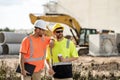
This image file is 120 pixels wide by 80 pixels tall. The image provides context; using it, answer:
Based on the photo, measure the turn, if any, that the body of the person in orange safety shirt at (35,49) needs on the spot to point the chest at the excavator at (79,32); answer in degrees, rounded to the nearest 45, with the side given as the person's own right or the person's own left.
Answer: approximately 135° to the person's own left

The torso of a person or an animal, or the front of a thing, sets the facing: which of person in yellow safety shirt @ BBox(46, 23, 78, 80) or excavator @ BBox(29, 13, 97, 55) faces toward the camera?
the person in yellow safety shirt

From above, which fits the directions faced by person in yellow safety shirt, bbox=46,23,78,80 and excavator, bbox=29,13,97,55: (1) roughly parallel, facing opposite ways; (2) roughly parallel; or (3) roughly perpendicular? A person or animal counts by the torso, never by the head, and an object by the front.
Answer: roughly perpendicular

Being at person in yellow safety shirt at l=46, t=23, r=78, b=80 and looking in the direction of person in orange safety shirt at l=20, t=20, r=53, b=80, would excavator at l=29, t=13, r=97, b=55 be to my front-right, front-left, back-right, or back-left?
back-right

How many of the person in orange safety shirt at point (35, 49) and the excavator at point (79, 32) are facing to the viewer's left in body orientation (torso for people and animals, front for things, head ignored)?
1

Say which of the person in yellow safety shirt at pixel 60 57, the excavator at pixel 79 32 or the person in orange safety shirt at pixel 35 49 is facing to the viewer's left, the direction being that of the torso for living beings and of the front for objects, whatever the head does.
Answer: the excavator

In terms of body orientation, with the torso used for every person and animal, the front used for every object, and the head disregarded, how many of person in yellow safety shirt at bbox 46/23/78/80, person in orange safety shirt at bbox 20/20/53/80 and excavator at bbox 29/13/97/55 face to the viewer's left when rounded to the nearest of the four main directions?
1

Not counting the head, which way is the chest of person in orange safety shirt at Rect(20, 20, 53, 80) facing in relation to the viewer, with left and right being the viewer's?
facing the viewer and to the right of the viewer

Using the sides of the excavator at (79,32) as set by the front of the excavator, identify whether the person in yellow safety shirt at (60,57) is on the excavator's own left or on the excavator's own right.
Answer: on the excavator's own left

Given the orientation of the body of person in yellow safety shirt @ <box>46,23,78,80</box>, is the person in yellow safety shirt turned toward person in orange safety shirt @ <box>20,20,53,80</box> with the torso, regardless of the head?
no

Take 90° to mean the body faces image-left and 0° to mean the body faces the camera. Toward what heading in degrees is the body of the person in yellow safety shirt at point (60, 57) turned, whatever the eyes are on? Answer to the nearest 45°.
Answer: approximately 0°

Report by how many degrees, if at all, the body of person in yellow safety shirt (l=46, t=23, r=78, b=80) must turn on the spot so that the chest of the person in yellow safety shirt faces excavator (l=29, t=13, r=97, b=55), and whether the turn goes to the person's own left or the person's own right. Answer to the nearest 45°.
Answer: approximately 180°

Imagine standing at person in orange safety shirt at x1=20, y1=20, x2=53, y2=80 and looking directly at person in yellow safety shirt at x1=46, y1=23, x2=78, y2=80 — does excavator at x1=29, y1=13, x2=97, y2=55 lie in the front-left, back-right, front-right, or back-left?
front-left

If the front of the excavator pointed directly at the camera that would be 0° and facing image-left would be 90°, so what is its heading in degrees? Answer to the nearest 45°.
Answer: approximately 90°
